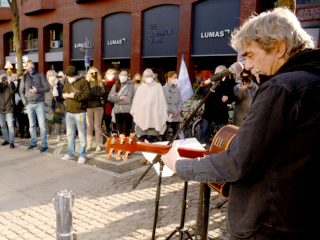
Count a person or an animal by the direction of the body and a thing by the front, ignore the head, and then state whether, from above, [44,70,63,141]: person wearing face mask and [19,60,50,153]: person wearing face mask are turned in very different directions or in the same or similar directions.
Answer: same or similar directions

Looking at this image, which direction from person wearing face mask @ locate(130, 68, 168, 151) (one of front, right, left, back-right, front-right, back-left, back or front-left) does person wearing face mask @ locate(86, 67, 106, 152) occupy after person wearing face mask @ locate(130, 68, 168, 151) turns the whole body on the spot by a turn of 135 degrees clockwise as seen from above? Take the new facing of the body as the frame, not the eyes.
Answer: front

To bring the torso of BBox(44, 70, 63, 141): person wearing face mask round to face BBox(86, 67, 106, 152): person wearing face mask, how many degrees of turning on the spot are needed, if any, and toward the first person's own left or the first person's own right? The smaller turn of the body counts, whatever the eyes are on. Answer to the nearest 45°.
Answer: approximately 45° to the first person's own left

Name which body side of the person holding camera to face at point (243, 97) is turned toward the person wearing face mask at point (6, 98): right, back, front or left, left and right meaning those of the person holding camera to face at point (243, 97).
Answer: right

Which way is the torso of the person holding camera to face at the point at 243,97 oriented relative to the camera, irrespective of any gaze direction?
toward the camera

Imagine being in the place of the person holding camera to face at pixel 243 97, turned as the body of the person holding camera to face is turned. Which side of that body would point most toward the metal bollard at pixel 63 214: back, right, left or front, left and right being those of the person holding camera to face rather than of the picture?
front

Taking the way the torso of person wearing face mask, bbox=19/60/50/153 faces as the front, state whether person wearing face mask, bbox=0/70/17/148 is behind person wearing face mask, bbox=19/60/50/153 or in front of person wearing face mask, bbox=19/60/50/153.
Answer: behind

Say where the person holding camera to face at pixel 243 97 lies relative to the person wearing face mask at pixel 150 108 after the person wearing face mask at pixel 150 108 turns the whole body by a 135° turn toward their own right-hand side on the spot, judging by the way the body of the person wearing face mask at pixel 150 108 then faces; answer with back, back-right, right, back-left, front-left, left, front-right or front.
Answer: back-right

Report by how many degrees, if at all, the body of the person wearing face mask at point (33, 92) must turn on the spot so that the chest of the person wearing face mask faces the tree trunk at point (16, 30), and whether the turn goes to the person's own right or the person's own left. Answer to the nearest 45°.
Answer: approximately 180°

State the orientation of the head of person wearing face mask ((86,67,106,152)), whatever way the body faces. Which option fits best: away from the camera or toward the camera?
toward the camera

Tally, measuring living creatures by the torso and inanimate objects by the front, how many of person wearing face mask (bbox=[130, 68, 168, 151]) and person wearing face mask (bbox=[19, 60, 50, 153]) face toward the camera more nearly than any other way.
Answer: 2

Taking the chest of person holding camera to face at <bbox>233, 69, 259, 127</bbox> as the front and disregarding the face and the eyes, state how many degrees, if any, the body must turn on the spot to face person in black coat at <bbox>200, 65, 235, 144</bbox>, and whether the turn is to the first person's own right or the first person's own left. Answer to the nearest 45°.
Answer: approximately 135° to the first person's own right

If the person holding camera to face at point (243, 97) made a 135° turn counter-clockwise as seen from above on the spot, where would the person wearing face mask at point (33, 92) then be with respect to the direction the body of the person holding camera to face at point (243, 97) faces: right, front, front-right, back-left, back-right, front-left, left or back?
back-left

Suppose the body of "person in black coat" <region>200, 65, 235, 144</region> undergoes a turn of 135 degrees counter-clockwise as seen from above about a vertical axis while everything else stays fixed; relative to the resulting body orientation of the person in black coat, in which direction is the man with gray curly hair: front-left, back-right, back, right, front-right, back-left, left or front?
right

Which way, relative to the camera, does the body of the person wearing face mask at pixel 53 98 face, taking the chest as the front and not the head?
toward the camera

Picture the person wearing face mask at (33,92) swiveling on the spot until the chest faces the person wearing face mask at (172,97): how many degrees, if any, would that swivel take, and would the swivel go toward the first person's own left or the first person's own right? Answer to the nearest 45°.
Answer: approximately 45° to the first person's own left

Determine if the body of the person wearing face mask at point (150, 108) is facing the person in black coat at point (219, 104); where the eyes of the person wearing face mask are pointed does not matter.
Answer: no

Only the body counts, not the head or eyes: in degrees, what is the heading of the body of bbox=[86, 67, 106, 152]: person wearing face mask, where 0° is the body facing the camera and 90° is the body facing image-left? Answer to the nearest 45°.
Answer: approximately 0°

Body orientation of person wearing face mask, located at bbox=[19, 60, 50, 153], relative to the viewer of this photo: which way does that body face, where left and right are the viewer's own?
facing the viewer

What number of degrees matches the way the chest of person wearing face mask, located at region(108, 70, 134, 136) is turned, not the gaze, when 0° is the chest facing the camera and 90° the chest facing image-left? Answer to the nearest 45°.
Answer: approximately 0°

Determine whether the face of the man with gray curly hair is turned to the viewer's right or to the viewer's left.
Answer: to the viewer's left
